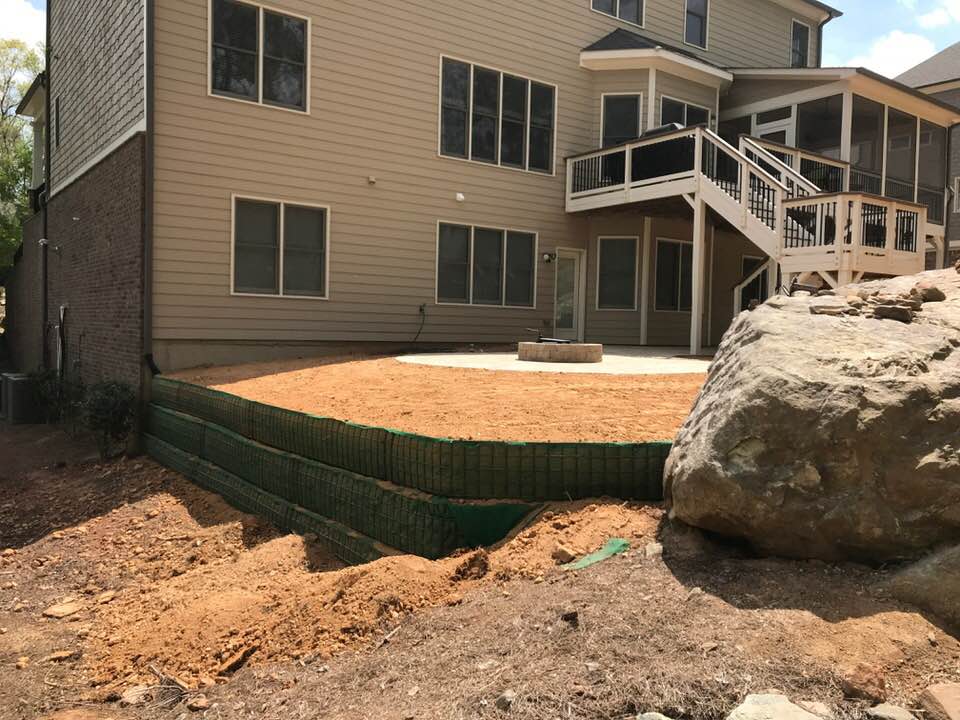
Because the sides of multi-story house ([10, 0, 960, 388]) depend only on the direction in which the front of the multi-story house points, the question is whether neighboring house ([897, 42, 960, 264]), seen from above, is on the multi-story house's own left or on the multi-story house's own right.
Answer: on the multi-story house's own right

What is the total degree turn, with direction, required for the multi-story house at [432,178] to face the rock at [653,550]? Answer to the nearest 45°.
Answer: approximately 135° to its left

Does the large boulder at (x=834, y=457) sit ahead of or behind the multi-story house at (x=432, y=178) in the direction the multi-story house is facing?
behind

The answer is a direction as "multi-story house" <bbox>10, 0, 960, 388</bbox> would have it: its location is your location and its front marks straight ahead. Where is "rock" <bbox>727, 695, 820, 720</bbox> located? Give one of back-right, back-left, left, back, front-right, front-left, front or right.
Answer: back-left

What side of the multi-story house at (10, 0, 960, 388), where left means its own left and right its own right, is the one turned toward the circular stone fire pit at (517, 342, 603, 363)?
back

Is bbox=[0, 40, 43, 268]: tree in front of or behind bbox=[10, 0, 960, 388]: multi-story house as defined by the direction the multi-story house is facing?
in front

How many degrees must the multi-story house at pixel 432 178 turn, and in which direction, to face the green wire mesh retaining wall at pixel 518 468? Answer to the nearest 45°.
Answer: approximately 135° to its left

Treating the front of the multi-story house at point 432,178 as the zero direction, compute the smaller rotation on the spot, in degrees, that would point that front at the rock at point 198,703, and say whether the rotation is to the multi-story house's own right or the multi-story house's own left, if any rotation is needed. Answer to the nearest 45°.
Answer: approximately 135° to the multi-story house's own left

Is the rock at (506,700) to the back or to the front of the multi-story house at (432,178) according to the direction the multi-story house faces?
to the back

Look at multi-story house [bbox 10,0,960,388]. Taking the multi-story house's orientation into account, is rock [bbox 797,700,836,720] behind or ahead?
behind

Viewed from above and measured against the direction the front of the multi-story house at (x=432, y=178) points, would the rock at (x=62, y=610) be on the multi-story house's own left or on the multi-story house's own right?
on the multi-story house's own left

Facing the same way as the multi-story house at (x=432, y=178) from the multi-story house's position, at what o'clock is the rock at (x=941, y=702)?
The rock is roughly at 7 o'clock from the multi-story house.

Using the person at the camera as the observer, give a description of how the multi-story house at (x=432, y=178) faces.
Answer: facing away from the viewer and to the left of the viewer

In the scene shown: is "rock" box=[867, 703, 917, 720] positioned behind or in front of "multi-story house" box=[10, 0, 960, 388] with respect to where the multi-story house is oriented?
behind
